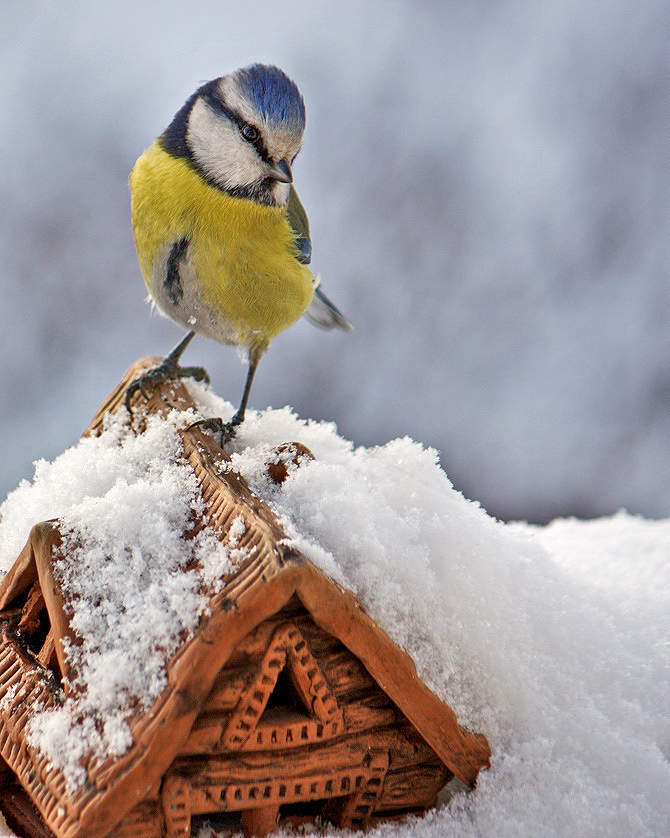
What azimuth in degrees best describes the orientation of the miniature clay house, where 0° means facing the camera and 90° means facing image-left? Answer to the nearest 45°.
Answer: approximately 315°

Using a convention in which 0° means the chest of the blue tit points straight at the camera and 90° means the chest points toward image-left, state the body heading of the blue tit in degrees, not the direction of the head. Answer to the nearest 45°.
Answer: approximately 45°
